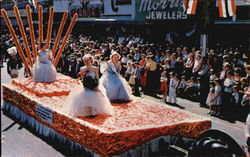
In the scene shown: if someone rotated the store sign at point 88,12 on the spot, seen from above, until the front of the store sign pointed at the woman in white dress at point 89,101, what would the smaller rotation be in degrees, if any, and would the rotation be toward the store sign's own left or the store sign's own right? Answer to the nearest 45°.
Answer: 0° — it already faces them

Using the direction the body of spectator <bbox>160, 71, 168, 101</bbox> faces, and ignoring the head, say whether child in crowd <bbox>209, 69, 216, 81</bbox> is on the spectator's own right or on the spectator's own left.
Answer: on the spectator's own left

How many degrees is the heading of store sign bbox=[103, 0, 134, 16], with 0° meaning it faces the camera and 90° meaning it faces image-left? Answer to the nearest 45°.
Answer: approximately 0°

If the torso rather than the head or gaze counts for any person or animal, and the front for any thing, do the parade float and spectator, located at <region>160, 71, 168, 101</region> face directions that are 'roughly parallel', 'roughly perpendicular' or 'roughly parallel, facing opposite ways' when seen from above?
roughly perpendicular

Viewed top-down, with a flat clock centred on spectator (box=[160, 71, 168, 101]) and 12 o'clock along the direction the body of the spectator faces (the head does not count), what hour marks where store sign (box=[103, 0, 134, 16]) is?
The store sign is roughly at 4 o'clock from the spectator.
